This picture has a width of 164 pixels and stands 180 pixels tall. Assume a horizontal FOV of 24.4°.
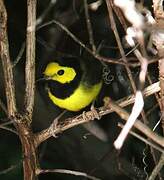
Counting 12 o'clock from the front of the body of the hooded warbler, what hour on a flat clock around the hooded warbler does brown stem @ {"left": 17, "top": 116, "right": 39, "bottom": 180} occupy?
The brown stem is roughly at 11 o'clock from the hooded warbler.

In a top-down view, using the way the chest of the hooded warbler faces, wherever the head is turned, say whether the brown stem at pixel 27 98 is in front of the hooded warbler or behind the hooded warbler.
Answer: in front

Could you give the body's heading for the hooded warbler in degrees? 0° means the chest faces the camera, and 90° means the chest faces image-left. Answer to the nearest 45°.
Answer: approximately 45°
